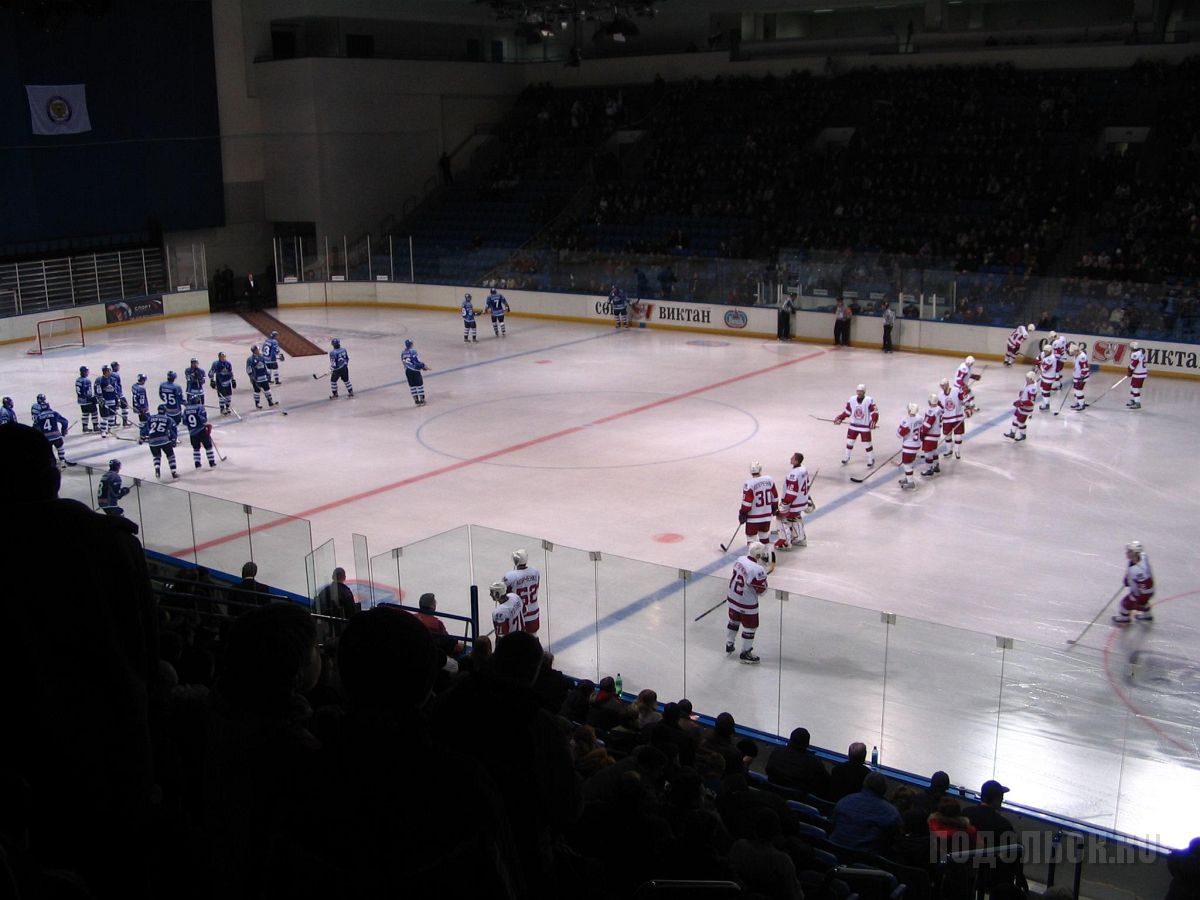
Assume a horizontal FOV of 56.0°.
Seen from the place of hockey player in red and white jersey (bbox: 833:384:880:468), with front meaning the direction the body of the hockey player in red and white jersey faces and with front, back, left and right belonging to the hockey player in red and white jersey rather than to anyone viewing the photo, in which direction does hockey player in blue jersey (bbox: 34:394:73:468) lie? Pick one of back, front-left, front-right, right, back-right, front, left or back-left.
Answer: right

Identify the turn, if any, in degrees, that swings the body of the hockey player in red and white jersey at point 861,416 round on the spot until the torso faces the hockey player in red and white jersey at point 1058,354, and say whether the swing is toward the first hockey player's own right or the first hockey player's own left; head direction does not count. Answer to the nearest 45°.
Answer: approximately 135° to the first hockey player's own left

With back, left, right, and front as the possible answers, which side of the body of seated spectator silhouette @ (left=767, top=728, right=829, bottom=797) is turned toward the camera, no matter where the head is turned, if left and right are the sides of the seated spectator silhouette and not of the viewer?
back

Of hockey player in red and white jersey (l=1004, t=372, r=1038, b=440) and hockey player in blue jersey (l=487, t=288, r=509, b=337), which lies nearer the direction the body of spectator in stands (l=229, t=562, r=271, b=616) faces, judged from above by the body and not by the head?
the hockey player in blue jersey

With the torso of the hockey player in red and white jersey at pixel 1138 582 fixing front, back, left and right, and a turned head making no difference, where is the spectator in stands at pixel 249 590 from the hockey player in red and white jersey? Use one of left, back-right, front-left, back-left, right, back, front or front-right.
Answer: front-left

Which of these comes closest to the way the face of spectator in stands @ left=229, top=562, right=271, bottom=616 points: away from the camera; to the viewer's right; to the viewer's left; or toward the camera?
away from the camera

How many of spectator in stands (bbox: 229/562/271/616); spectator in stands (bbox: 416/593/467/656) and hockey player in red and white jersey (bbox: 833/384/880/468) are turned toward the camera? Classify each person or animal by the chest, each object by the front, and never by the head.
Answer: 1

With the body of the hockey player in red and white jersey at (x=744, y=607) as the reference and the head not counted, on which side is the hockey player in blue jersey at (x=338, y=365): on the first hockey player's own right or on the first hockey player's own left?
on the first hockey player's own left

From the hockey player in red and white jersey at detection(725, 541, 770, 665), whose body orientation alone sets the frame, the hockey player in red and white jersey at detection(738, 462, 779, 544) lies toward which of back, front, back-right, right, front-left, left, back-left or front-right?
front-left

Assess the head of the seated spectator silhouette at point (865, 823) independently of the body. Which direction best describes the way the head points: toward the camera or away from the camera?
away from the camera

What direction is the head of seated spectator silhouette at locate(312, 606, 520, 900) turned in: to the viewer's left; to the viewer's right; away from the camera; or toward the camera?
away from the camera

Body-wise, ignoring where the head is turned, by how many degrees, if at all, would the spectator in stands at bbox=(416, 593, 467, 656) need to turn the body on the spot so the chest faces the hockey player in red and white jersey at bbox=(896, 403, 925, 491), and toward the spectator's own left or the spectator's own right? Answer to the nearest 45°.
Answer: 0° — they already face them

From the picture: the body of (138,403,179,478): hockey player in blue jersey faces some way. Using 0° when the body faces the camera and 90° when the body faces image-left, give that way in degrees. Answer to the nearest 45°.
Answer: approximately 180°

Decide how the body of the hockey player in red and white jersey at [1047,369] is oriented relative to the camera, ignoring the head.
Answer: to the viewer's left
